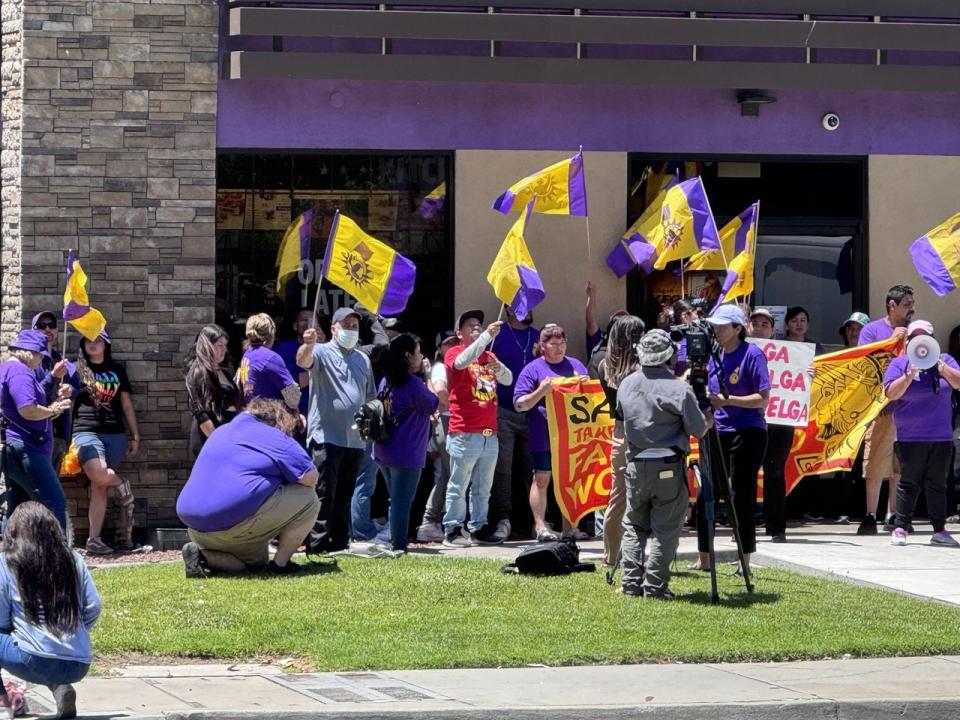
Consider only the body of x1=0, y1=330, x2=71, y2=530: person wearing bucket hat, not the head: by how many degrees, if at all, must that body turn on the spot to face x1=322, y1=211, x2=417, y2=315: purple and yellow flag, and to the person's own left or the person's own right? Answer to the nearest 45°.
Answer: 0° — they already face it

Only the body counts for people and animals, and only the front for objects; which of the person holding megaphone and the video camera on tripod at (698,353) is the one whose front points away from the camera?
the video camera on tripod

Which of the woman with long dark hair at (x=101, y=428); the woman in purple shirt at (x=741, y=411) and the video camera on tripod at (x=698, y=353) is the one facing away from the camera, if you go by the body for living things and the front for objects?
the video camera on tripod

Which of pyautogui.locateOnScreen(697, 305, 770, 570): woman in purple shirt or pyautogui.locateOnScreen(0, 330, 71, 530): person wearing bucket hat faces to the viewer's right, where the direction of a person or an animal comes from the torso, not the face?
the person wearing bucket hat

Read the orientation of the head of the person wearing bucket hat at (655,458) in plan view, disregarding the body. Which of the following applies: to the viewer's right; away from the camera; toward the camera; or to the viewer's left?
away from the camera

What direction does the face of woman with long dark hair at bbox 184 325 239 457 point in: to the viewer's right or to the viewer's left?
to the viewer's right

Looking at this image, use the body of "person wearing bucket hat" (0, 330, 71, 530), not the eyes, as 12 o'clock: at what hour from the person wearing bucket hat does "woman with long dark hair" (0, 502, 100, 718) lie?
The woman with long dark hair is roughly at 3 o'clock from the person wearing bucket hat.

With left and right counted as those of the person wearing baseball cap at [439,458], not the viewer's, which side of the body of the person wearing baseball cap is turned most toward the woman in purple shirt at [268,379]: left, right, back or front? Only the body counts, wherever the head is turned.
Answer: right

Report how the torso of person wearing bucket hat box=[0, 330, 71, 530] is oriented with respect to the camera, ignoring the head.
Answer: to the viewer's right

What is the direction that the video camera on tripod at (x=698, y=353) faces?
away from the camera
